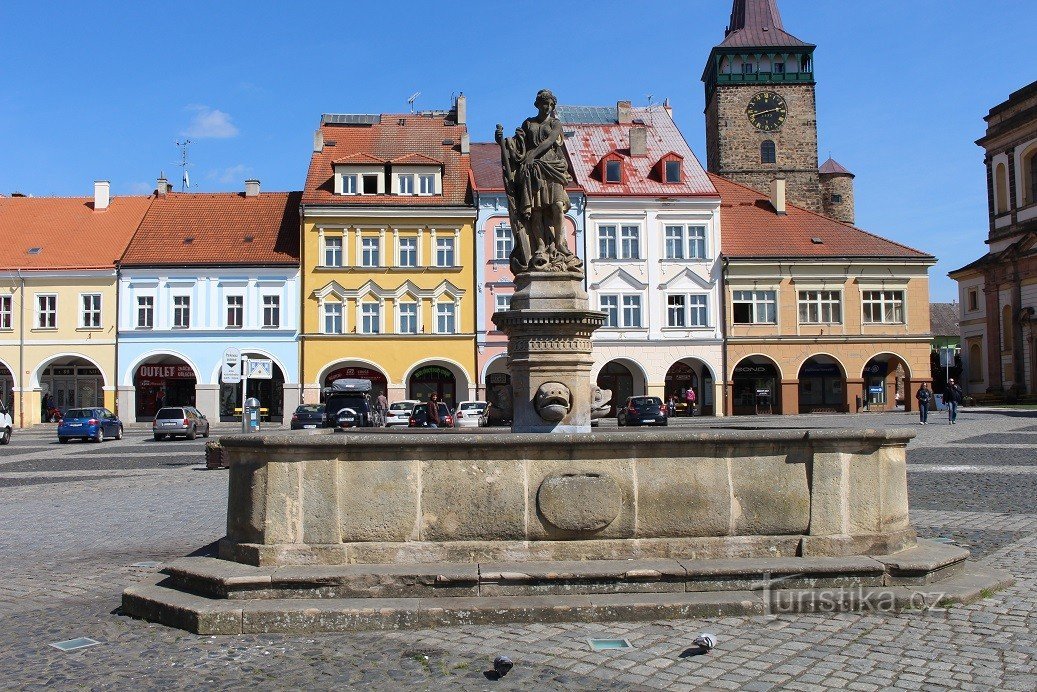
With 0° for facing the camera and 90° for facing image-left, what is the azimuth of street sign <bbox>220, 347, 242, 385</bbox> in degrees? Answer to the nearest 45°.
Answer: approximately 0°

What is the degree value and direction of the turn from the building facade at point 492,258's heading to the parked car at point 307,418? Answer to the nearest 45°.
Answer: approximately 45° to its right

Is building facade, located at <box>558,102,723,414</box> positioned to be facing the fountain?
yes

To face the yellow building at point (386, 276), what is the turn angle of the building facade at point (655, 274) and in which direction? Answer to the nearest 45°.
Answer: approximately 90° to its right

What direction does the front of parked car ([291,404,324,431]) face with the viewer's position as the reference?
facing away from the viewer

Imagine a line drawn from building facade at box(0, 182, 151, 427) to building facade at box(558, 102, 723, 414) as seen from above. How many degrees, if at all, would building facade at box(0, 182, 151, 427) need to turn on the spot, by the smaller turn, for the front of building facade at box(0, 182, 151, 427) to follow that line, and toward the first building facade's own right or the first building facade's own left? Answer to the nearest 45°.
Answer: approximately 45° to the first building facade's own left

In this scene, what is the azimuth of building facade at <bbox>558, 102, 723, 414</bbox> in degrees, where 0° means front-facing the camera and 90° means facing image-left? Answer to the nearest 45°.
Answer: approximately 0°

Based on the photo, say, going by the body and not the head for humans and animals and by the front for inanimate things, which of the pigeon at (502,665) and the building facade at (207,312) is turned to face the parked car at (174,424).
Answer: the building facade

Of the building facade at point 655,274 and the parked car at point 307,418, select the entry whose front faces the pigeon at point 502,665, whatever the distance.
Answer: the building facade

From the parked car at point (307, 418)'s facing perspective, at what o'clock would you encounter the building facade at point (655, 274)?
The building facade is roughly at 2 o'clock from the parked car.

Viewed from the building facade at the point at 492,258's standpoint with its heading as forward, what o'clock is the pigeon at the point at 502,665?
The pigeon is roughly at 12 o'clock from the building facade.
